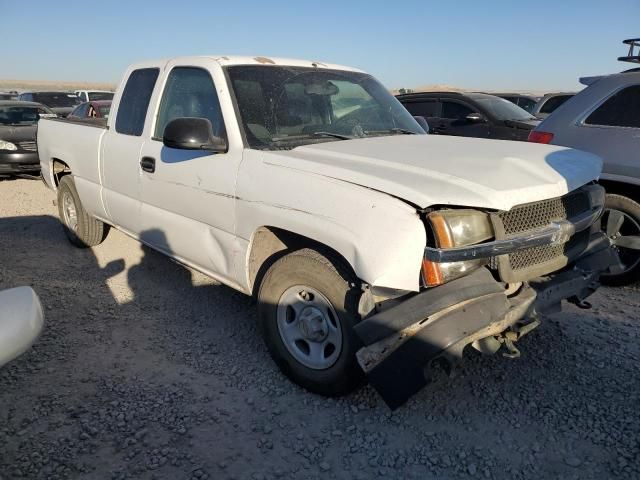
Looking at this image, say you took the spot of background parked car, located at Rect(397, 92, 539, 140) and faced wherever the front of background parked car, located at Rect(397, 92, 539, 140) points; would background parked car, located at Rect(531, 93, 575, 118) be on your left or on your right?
on your left

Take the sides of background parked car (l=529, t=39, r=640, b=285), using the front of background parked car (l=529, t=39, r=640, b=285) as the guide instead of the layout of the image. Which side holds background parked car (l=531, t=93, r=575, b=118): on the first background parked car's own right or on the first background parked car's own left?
on the first background parked car's own left

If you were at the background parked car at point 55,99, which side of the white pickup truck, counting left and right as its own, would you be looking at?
back

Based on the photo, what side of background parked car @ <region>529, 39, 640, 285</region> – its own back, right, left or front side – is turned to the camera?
right

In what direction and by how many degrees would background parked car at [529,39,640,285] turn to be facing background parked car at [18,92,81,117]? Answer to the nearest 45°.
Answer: approximately 180°

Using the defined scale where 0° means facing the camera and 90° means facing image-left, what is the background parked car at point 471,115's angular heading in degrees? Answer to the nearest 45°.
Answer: approximately 315°

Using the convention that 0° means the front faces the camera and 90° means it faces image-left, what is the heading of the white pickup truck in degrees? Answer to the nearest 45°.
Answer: approximately 315°

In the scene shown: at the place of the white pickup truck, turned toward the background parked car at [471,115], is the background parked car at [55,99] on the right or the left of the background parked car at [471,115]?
left

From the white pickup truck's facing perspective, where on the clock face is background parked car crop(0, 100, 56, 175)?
The background parked car is roughly at 6 o'clock from the white pickup truck.
